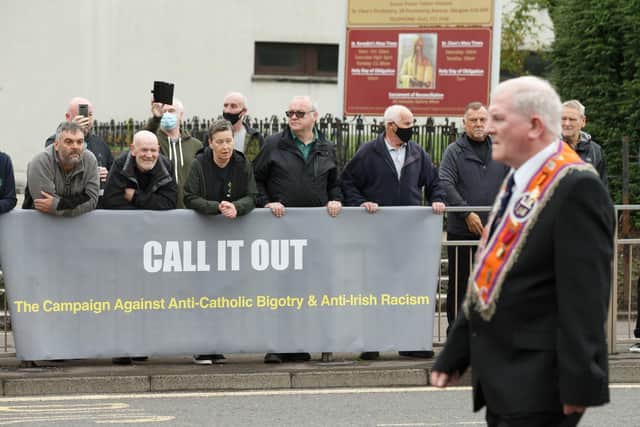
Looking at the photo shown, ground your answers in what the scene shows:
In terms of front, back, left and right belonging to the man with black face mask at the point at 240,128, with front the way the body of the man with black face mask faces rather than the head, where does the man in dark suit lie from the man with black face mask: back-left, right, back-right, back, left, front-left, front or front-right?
front-left

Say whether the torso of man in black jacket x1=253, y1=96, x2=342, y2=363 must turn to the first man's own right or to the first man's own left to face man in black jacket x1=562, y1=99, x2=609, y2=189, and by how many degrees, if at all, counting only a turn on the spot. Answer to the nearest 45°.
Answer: approximately 90° to the first man's own left

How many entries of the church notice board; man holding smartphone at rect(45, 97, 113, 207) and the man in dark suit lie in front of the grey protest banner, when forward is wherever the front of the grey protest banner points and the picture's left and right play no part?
1

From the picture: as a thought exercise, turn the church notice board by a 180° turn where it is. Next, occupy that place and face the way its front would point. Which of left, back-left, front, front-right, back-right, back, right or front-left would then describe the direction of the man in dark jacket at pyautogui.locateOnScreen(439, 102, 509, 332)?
back

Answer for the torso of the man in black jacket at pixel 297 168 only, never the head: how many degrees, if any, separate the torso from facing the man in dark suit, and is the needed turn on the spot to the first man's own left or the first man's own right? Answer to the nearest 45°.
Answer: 0° — they already face them

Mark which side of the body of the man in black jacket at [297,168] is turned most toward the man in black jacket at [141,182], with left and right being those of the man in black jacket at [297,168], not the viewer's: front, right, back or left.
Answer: right

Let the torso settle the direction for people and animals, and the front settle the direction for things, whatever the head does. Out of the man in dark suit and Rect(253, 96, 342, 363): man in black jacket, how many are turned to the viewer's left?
1

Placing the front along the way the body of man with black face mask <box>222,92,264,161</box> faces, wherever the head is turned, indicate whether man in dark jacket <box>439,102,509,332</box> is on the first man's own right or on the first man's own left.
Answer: on the first man's own left

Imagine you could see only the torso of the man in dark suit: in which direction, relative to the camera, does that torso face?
to the viewer's left

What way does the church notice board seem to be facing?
toward the camera

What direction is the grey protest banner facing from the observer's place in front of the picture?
facing the viewer

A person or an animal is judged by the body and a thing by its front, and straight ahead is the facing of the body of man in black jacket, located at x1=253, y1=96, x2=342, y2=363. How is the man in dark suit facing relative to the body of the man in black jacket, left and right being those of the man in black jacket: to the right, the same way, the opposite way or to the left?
to the right

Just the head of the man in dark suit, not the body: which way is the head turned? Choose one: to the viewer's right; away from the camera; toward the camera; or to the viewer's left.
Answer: to the viewer's left

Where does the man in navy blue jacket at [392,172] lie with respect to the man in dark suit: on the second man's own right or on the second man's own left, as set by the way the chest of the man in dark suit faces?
on the second man's own right

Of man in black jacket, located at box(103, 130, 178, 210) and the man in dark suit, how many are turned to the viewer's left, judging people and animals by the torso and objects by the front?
1

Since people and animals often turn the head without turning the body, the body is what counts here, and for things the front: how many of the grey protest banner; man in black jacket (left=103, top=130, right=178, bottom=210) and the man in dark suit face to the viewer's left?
1

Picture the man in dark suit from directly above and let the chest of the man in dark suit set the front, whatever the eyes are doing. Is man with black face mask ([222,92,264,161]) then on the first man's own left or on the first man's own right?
on the first man's own right

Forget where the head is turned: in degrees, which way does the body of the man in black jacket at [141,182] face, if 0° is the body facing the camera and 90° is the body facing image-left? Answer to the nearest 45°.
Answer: approximately 0°
